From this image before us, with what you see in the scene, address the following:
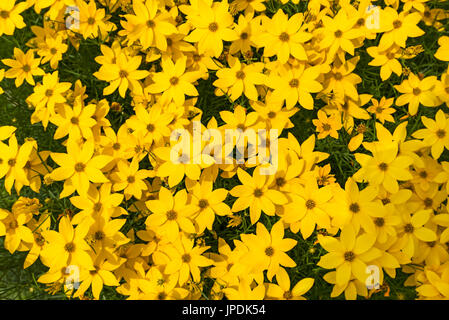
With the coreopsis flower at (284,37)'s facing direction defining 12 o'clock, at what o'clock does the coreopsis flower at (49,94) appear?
the coreopsis flower at (49,94) is roughly at 3 o'clock from the coreopsis flower at (284,37).

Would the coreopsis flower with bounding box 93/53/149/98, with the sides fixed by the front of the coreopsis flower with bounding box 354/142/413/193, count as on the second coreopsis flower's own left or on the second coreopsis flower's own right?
on the second coreopsis flower's own right

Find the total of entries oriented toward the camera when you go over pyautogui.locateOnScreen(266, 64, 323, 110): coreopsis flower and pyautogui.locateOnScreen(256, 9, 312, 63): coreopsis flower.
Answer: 2
